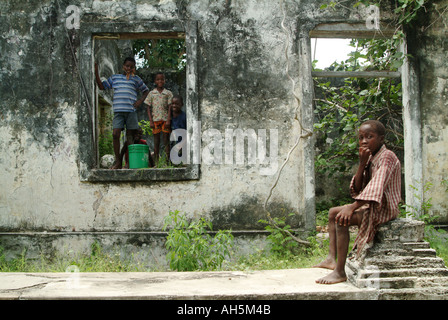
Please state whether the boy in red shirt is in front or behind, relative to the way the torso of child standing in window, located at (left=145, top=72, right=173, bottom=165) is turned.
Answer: in front

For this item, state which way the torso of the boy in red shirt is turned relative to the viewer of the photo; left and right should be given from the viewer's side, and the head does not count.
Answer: facing to the left of the viewer

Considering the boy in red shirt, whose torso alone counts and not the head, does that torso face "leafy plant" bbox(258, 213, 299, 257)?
no

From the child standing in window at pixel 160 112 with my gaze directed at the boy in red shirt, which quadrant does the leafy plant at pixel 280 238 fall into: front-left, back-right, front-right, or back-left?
front-left

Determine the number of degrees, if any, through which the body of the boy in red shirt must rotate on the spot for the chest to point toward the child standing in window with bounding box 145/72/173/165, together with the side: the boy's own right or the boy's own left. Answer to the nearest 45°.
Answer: approximately 45° to the boy's own right

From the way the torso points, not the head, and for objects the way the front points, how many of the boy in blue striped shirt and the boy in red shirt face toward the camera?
1

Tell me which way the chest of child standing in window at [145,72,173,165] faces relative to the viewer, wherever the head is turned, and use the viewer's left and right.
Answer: facing the viewer

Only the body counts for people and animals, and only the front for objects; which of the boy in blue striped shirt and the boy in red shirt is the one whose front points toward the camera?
the boy in blue striped shirt

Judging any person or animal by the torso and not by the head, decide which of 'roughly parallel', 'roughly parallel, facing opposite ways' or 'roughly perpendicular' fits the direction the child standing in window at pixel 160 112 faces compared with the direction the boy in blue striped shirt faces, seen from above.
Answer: roughly parallel

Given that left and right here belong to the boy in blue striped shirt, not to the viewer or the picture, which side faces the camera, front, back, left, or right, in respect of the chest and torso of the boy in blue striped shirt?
front

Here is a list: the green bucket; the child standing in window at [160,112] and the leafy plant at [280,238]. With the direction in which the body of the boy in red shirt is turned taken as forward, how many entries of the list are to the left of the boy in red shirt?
0
